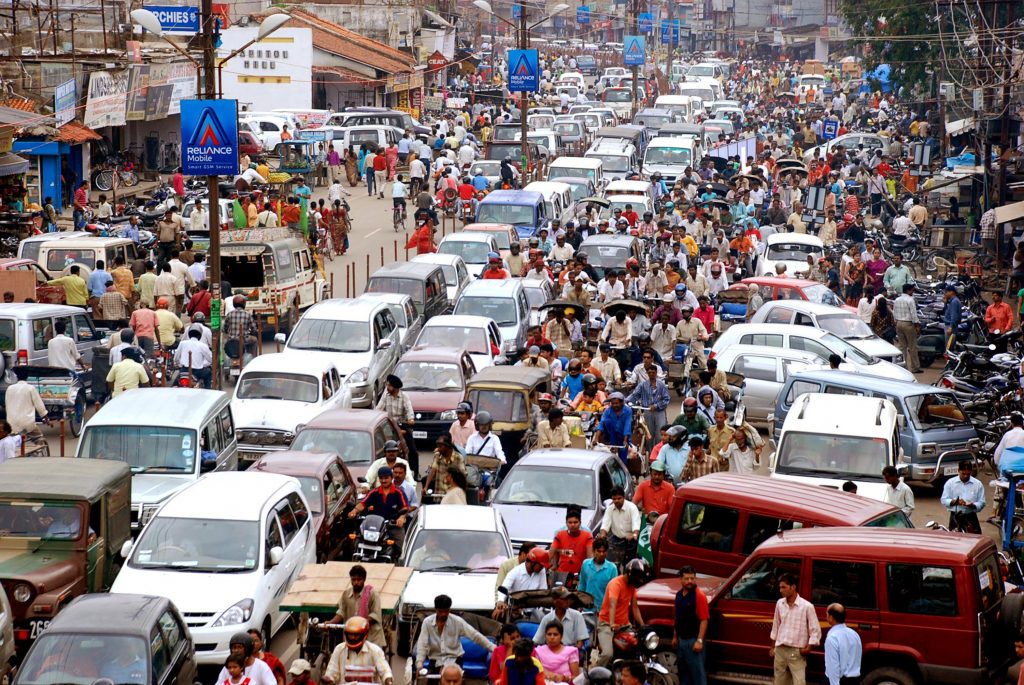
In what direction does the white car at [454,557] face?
toward the camera

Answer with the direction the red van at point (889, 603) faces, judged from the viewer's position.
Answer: facing to the left of the viewer

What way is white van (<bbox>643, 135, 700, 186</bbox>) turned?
toward the camera

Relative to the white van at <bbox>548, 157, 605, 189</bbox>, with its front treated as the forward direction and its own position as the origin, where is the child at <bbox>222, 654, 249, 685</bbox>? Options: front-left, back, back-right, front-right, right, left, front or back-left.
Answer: front

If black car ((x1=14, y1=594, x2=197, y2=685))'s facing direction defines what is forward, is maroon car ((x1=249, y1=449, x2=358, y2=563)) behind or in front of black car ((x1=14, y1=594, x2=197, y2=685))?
behind

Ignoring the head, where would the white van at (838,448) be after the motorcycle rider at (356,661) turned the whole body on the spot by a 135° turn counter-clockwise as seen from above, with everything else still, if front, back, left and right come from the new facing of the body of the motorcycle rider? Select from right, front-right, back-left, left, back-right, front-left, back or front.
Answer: front

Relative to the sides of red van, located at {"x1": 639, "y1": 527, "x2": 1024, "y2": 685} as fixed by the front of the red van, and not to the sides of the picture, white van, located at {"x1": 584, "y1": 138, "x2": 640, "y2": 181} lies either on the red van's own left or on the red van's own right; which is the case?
on the red van's own right

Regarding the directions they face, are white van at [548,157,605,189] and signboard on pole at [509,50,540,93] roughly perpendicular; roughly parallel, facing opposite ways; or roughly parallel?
roughly parallel

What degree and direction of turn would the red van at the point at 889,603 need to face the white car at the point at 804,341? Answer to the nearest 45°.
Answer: approximately 90° to its right

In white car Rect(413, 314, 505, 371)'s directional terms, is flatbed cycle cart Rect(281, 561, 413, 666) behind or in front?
in front

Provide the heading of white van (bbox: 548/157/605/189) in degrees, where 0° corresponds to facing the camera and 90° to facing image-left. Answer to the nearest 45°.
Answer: approximately 0°

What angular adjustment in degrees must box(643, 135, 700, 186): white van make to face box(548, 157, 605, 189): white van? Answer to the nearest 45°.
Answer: approximately 45° to its right

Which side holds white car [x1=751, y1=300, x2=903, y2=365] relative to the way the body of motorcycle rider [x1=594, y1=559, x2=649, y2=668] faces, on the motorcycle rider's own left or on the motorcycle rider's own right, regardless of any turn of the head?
on the motorcycle rider's own left

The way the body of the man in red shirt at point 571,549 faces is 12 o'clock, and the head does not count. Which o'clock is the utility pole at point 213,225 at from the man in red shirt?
The utility pole is roughly at 5 o'clock from the man in red shirt.

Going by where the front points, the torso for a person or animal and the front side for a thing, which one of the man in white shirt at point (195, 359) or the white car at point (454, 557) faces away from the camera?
the man in white shirt

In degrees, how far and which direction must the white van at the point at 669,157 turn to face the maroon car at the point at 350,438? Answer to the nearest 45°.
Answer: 0° — it already faces it

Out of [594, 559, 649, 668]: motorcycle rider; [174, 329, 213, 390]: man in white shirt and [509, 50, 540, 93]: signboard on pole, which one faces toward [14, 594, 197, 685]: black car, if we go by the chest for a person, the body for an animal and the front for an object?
the signboard on pole

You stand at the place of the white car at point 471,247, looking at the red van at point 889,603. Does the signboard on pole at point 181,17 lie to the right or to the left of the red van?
right

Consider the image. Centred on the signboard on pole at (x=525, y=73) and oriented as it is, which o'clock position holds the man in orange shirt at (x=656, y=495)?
The man in orange shirt is roughly at 12 o'clock from the signboard on pole.
